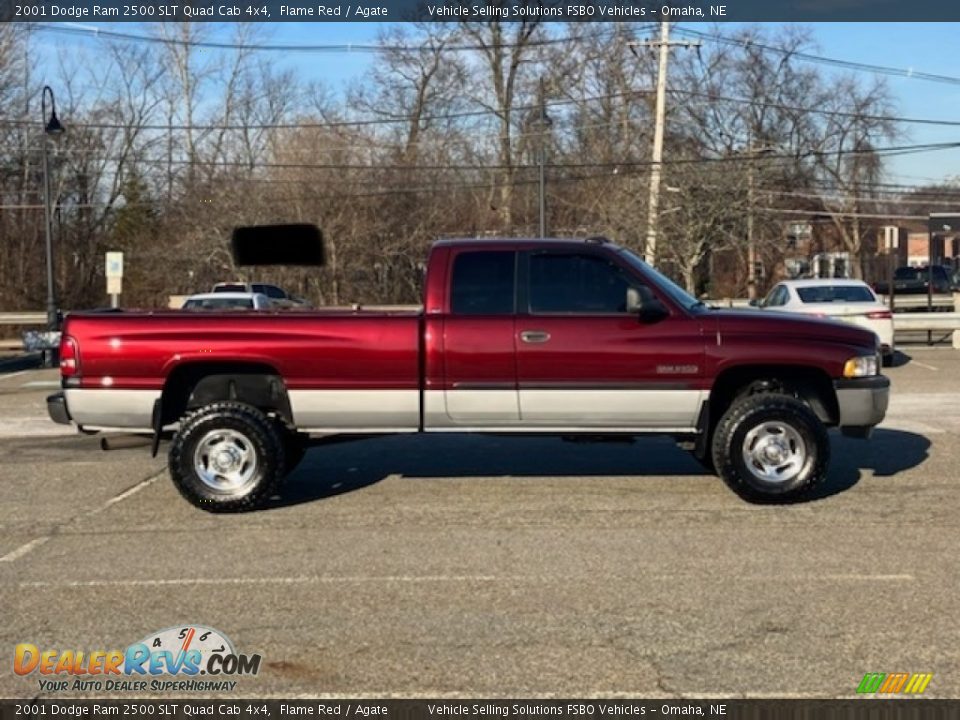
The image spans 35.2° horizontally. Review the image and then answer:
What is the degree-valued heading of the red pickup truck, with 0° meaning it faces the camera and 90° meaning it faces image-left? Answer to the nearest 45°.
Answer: approximately 270°

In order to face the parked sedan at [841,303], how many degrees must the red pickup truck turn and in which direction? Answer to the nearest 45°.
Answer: approximately 45° to its left

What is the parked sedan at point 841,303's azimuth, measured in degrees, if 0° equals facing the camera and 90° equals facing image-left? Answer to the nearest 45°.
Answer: approximately 135°

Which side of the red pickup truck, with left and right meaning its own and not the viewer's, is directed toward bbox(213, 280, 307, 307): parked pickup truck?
left

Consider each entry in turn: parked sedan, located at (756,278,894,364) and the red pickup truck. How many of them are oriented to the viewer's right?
1

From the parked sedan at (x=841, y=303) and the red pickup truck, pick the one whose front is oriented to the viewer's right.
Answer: the red pickup truck

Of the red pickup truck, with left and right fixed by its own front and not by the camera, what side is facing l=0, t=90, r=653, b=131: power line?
left
